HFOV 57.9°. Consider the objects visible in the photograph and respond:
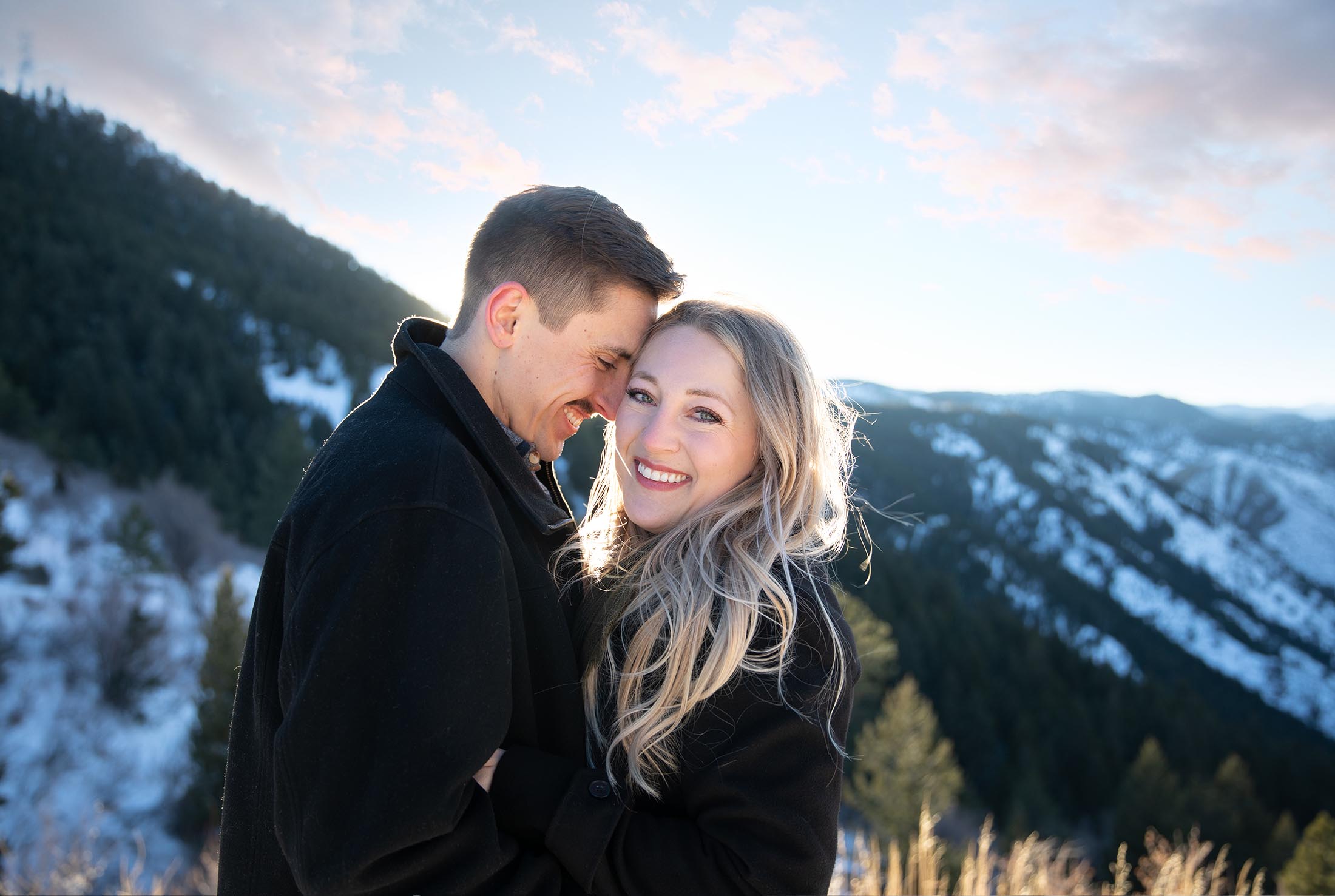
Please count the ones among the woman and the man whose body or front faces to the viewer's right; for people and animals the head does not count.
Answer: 1

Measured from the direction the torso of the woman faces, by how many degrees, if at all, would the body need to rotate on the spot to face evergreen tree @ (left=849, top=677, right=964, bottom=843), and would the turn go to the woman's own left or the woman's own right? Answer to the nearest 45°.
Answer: approximately 135° to the woman's own right

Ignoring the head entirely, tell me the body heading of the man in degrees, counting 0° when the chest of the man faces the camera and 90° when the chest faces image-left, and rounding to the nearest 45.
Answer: approximately 270°

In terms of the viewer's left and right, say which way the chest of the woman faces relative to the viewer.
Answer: facing the viewer and to the left of the viewer

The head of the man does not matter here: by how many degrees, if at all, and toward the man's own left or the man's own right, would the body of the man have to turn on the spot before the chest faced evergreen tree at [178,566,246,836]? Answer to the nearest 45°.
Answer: approximately 90° to the man's own left

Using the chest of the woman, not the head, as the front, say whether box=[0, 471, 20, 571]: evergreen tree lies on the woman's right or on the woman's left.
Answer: on the woman's right

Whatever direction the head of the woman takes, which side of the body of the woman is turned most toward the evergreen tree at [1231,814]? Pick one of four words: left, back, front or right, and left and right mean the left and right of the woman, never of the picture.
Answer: back

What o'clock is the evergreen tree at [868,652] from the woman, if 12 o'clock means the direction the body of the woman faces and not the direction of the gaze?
The evergreen tree is roughly at 5 o'clock from the woman.

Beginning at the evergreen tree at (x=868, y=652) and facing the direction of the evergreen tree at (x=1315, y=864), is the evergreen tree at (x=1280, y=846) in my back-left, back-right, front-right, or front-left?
front-left
